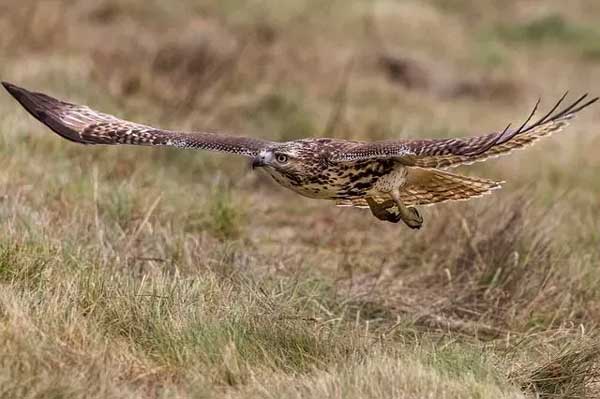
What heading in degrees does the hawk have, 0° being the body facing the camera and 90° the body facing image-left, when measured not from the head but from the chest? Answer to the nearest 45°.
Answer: approximately 45°
